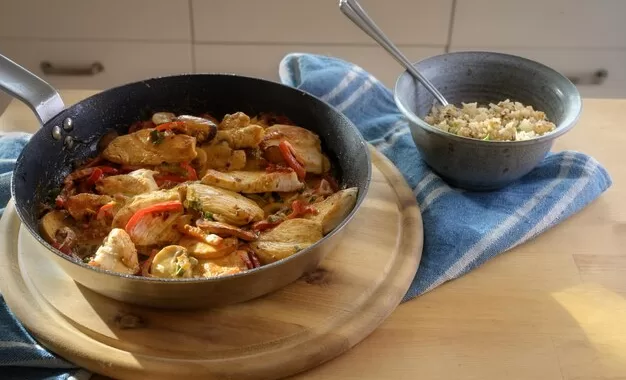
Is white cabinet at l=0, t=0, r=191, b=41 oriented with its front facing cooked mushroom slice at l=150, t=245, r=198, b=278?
yes

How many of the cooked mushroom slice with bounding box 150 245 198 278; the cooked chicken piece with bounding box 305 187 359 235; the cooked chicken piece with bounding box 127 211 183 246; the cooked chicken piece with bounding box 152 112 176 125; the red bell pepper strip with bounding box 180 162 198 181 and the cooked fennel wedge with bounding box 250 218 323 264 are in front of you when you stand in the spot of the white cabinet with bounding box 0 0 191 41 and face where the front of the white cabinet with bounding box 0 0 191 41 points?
6

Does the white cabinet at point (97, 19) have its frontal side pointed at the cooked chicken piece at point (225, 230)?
yes

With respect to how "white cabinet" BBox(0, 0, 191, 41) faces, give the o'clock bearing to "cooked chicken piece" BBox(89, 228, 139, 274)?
The cooked chicken piece is roughly at 12 o'clock from the white cabinet.

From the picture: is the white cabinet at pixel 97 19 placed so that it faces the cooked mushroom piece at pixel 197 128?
yes

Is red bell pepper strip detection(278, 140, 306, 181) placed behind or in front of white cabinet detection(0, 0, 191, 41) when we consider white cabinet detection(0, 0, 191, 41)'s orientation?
in front

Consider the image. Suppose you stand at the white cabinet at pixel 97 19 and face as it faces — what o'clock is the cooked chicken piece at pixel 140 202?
The cooked chicken piece is roughly at 12 o'clock from the white cabinet.

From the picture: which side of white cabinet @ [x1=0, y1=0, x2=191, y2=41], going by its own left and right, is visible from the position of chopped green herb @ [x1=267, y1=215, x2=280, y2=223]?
front

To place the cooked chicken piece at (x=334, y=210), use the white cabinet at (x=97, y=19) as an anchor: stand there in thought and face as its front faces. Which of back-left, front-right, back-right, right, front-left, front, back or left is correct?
front

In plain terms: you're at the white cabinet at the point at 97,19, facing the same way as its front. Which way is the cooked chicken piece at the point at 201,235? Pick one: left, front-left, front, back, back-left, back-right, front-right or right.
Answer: front

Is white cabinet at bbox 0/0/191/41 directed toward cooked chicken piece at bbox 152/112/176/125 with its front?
yes

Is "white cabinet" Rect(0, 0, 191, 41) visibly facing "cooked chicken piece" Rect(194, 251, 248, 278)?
yes

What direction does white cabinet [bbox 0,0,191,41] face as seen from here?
toward the camera

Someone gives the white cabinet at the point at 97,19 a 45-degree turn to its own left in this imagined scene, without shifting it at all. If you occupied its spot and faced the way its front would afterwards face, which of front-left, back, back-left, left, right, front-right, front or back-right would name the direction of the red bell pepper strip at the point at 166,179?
front-right

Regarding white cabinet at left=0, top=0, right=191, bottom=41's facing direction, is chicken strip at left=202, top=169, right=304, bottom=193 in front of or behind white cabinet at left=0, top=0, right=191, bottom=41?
in front

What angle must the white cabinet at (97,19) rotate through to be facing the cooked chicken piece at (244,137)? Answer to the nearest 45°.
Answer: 0° — it already faces it

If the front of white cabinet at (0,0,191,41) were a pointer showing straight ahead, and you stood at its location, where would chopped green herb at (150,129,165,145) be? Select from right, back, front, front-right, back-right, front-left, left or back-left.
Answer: front

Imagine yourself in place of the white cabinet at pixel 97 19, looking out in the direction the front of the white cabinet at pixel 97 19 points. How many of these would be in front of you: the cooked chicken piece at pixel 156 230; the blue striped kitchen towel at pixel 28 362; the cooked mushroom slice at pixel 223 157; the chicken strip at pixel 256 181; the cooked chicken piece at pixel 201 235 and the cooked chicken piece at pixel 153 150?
6

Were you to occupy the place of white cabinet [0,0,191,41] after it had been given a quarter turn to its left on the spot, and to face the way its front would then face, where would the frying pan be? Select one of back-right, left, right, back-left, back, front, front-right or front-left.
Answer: right

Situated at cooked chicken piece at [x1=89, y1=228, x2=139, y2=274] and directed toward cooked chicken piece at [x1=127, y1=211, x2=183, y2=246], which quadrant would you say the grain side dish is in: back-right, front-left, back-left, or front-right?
front-right

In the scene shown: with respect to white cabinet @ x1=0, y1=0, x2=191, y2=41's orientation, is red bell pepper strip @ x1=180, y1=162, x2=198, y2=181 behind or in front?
in front

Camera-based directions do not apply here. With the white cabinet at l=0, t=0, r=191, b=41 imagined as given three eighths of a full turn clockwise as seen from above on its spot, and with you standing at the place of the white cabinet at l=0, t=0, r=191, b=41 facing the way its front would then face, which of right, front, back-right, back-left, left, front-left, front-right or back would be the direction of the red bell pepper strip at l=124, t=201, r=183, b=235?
back-left

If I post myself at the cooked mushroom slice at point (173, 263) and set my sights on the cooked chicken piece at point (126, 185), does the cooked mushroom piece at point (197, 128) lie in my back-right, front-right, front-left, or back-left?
front-right
